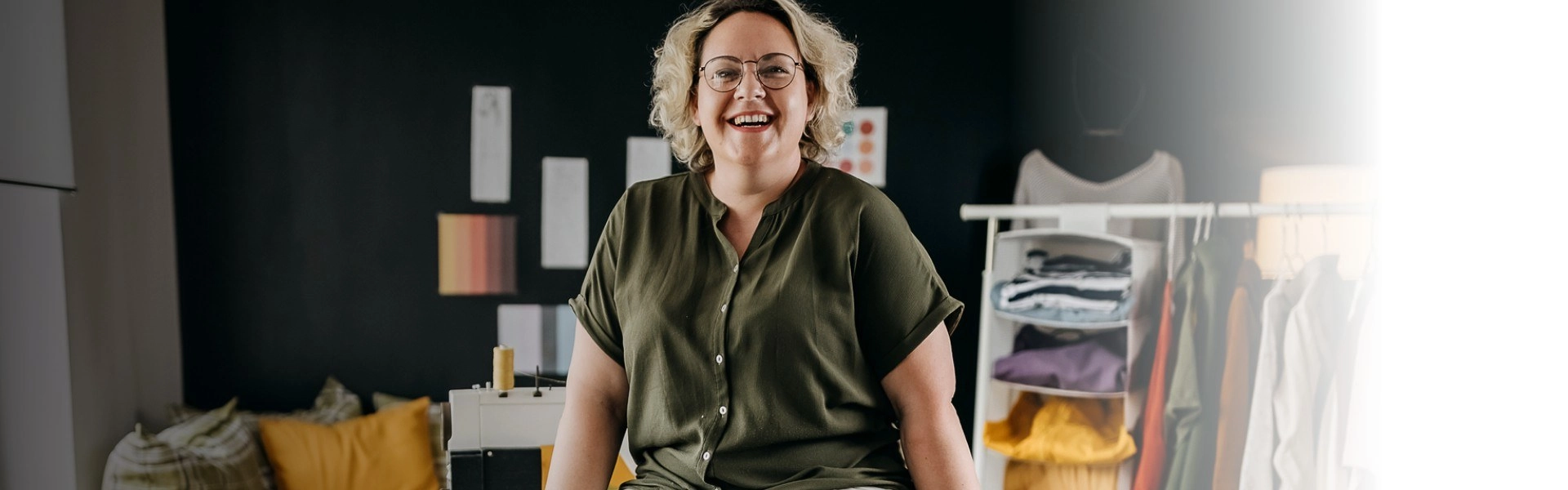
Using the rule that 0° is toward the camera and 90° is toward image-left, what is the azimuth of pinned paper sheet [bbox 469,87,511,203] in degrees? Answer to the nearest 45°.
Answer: approximately 0°

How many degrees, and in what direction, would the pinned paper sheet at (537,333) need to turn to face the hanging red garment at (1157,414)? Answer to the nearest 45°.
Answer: approximately 90° to its left

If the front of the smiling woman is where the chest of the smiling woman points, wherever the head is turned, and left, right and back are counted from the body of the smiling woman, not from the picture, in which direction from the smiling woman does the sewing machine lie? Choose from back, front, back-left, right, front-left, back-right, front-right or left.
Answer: back-right

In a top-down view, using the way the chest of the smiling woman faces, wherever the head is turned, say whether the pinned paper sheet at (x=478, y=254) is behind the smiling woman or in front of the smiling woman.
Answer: behind

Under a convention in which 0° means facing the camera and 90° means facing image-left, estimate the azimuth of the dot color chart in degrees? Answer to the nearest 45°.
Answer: approximately 0°

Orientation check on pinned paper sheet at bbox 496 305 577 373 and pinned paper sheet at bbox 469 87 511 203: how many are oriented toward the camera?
2
